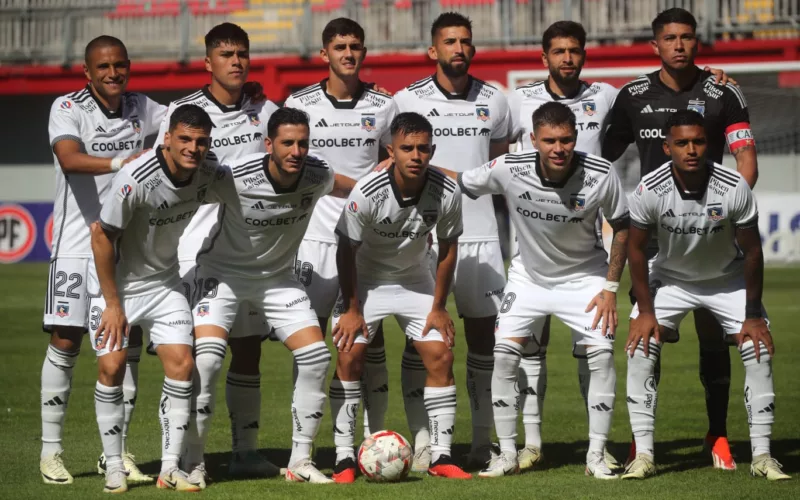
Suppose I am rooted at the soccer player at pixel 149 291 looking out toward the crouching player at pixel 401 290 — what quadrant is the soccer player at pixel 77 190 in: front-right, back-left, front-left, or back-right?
back-left

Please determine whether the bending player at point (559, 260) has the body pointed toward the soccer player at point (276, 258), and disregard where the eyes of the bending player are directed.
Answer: no

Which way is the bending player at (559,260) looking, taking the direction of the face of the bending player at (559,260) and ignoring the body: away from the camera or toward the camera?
toward the camera

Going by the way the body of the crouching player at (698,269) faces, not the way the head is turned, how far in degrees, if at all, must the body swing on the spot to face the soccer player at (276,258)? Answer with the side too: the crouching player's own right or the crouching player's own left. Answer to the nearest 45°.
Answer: approximately 90° to the crouching player's own right

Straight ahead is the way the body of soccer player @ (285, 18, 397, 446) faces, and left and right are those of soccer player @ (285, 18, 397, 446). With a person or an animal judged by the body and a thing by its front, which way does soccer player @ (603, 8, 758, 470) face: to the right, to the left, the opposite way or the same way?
the same way

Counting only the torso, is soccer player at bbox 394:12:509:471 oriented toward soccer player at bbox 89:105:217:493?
no

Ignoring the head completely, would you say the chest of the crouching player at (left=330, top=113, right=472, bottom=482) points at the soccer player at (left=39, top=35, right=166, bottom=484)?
no

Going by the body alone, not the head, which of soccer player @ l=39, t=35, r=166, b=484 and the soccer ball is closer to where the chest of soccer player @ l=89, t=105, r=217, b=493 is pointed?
the soccer ball

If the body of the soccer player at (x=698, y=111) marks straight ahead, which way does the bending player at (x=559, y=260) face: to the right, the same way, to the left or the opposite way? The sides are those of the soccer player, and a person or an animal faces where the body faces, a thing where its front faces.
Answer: the same way

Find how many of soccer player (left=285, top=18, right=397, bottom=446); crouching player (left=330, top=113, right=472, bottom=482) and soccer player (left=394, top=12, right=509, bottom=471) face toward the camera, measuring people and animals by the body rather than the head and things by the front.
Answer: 3

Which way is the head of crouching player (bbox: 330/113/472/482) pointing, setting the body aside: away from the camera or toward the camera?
toward the camera

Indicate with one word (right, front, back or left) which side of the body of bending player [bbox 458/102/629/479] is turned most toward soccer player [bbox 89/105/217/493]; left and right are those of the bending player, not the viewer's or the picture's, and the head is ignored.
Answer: right

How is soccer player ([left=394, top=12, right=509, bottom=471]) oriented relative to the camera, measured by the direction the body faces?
toward the camera

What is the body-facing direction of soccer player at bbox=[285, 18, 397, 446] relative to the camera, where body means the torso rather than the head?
toward the camera
